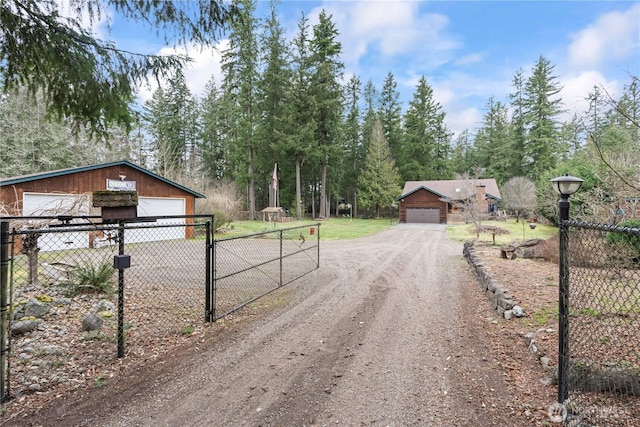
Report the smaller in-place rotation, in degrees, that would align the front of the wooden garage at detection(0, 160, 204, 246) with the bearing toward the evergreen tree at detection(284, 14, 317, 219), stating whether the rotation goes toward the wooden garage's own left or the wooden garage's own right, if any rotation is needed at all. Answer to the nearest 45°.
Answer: approximately 90° to the wooden garage's own left

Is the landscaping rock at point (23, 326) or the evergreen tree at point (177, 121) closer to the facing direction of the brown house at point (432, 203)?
the landscaping rock

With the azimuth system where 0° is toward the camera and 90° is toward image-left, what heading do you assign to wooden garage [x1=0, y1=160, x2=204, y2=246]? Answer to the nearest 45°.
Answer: approximately 315°

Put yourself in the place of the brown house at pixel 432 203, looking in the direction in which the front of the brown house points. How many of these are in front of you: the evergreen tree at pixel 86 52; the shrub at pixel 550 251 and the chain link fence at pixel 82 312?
3

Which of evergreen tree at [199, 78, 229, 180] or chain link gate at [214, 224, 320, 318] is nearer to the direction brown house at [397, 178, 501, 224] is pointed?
the chain link gate

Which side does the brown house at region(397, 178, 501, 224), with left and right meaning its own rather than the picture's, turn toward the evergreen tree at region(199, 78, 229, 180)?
right
